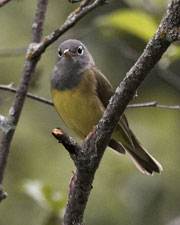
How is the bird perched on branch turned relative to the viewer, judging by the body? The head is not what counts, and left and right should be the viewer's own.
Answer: facing the viewer and to the left of the viewer
